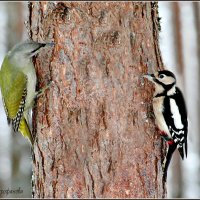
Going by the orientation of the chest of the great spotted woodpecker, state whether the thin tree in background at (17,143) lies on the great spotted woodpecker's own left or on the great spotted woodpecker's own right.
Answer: on the great spotted woodpecker's own right

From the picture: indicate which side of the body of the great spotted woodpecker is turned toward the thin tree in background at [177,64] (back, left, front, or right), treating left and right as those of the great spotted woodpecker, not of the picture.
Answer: right

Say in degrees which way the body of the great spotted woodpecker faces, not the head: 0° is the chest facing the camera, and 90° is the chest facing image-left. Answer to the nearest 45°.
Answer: approximately 90°
